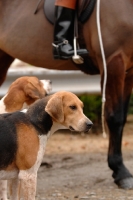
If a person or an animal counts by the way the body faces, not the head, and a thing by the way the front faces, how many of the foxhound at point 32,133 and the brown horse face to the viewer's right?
2

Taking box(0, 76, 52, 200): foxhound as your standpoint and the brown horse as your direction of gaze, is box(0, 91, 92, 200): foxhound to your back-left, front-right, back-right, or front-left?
back-right

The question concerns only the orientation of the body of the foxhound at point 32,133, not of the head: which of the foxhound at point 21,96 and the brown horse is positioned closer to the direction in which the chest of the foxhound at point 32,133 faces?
the brown horse

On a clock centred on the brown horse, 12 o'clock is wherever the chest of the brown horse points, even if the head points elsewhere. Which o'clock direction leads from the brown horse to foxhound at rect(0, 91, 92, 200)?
The foxhound is roughly at 4 o'clock from the brown horse.

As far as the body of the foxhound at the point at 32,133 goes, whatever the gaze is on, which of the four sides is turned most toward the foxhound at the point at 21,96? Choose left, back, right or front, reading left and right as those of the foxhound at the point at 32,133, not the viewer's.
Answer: left

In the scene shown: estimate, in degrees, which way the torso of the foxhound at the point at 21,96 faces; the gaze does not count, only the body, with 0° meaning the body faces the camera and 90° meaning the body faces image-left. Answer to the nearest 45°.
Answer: approximately 270°

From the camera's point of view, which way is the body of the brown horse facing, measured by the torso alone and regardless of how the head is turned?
to the viewer's right

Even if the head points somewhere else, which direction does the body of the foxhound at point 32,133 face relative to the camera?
to the viewer's right
